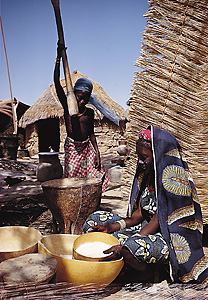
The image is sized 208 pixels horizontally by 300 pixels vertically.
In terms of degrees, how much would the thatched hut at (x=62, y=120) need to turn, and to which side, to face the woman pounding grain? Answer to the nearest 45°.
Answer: approximately 45° to its left

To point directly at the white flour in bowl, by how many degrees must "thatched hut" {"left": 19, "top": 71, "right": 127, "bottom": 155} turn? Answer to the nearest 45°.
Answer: approximately 45° to its left

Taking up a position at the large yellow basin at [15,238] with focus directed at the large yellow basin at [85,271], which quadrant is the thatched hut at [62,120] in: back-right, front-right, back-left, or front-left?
back-left

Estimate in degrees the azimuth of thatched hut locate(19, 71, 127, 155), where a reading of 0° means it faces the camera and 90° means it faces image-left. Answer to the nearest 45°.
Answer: approximately 45°

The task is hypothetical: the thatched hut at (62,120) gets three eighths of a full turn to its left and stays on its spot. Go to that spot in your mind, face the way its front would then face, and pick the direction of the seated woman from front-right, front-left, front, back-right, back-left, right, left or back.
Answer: right

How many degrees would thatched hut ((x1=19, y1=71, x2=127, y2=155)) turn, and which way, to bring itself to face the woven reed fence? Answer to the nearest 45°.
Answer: approximately 45° to its left

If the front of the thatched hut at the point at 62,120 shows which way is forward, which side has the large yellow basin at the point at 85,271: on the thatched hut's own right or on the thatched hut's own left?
on the thatched hut's own left
